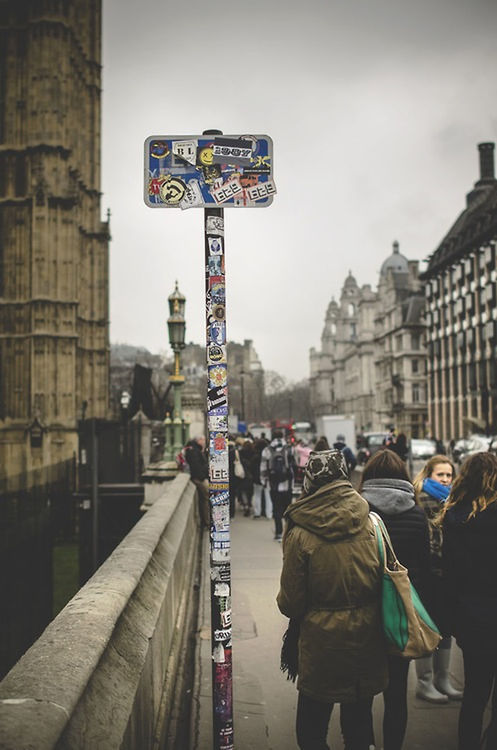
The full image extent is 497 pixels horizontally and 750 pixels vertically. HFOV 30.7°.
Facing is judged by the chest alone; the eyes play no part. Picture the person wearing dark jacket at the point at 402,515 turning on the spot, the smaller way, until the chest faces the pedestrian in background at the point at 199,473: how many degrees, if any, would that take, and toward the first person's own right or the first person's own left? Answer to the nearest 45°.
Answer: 0° — they already face them

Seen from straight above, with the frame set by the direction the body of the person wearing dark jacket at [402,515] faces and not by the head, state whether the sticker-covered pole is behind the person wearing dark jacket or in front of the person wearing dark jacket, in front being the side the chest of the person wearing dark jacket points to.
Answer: behind

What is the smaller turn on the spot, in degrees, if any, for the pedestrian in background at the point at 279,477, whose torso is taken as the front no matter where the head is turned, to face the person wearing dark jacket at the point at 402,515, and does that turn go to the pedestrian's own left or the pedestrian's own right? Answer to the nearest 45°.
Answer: approximately 180°

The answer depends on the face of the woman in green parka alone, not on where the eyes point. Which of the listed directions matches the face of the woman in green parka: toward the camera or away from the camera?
away from the camera

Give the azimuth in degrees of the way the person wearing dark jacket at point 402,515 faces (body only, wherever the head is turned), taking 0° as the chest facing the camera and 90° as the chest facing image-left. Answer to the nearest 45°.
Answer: approximately 180°

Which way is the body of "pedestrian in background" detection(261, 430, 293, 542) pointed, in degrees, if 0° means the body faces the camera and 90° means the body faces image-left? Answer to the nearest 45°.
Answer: approximately 180°

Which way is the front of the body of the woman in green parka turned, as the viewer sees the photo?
away from the camera

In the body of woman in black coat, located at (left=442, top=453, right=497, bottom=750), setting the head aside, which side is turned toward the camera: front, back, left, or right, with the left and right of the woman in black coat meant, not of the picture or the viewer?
back

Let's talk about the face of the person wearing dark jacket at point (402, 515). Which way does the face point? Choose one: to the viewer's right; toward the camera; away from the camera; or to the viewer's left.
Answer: away from the camera
